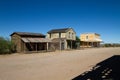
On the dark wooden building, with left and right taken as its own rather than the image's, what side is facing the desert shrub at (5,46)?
right

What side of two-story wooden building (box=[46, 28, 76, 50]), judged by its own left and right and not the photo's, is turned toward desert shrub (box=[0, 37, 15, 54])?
right

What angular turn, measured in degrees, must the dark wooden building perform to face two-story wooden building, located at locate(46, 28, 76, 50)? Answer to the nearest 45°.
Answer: approximately 90° to its left

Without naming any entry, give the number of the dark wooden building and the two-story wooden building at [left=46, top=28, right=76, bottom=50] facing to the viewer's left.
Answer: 0

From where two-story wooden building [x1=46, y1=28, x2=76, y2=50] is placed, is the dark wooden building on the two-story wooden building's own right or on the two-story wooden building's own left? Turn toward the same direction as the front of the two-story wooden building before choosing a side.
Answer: on the two-story wooden building's own right

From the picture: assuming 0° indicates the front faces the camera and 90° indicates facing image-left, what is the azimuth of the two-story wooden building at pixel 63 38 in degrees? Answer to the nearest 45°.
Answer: approximately 315°

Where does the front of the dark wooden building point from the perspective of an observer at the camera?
facing the viewer and to the right of the viewer
